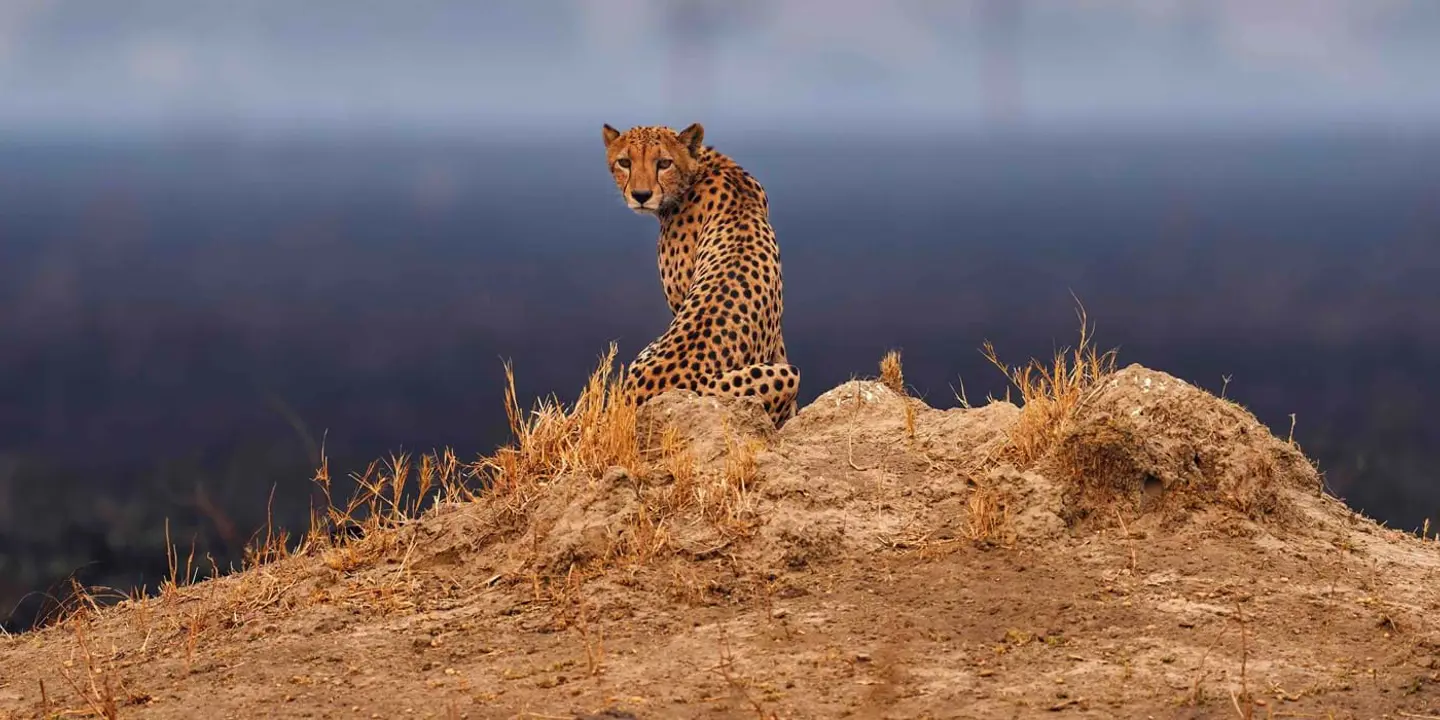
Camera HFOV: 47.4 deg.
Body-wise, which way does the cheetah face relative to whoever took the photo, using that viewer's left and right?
facing away from the viewer and to the left of the viewer

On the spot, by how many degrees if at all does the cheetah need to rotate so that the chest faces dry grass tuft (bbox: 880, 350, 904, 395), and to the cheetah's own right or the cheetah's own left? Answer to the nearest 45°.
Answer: approximately 135° to the cheetah's own right

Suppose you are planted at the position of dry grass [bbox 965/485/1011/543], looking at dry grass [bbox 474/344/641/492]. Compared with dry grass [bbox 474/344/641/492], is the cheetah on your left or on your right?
right

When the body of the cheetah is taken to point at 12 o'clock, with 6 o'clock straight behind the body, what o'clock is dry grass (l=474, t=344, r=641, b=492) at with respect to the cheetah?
The dry grass is roughly at 8 o'clock from the cheetah.
